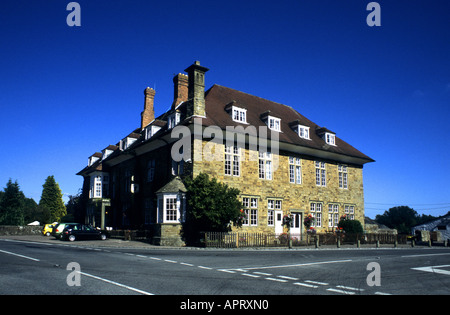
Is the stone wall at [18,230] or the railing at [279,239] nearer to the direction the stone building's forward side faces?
the railing

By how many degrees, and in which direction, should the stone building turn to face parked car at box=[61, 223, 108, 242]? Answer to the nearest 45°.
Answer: approximately 135° to its right

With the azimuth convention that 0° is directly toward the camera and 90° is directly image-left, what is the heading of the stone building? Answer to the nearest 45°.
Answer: approximately 315°

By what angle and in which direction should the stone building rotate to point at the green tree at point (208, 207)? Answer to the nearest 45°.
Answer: approximately 45° to its right
